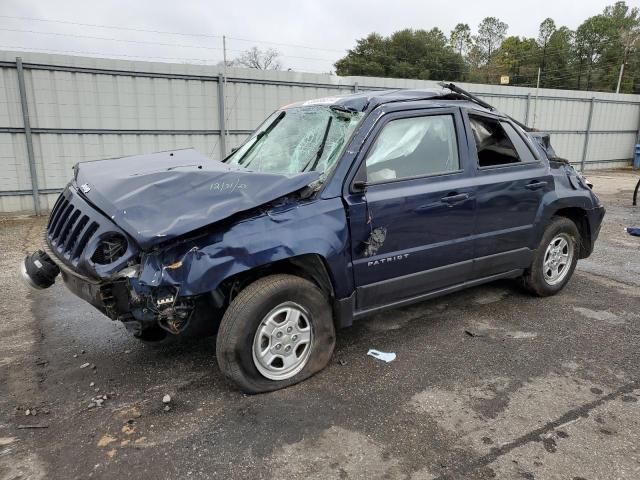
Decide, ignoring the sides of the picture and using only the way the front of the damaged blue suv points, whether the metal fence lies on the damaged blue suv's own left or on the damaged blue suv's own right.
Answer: on the damaged blue suv's own right

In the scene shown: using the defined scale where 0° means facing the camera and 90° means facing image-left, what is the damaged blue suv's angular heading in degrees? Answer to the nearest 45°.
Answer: approximately 45°
